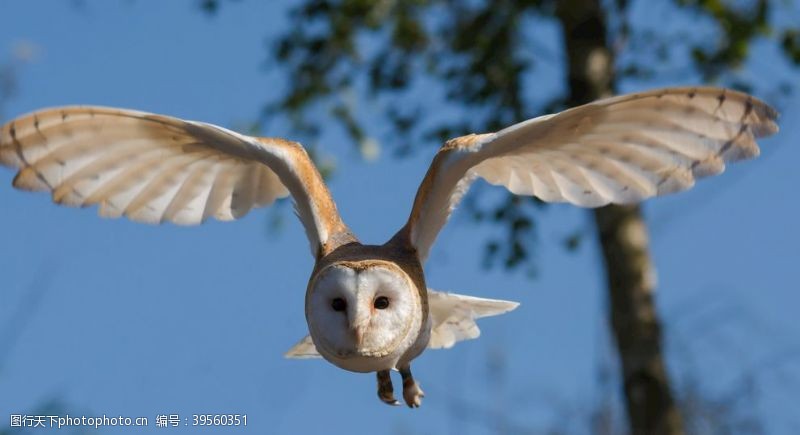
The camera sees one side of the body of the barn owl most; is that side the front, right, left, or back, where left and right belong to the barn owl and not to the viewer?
front

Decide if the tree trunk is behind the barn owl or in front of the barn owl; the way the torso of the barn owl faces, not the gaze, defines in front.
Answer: behind
